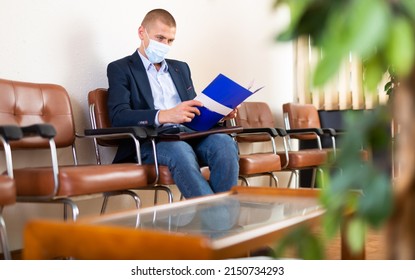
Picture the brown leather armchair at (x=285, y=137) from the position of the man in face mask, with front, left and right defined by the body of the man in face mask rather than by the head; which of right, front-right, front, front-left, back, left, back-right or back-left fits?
left

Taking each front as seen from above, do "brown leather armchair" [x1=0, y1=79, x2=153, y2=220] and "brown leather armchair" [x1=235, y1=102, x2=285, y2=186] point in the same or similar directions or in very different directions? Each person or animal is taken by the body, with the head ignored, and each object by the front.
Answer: same or similar directions

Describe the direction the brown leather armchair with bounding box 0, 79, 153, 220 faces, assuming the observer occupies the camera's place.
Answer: facing the viewer and to the right of the viewer

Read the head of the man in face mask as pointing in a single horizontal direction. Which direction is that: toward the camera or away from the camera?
toward the camera

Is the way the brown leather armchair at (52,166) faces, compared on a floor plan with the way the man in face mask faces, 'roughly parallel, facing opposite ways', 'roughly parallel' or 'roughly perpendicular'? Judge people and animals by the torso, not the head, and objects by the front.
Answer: roughly parallel

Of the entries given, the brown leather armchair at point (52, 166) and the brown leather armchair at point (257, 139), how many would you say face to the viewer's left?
0

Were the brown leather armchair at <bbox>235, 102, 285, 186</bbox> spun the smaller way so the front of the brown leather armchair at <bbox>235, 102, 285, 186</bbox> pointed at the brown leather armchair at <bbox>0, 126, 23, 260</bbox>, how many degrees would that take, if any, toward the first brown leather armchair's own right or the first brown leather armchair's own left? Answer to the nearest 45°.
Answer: approximately 90° to the first brown leather armchair's own right

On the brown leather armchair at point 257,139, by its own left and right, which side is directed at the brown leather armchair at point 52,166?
right

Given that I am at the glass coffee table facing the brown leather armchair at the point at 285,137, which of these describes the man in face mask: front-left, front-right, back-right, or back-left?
front-left

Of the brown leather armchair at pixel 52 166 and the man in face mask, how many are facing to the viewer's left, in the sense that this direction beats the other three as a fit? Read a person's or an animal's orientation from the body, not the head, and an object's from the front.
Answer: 0

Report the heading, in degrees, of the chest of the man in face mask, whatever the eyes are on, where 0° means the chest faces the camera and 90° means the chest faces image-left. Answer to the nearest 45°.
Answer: approximately 315°

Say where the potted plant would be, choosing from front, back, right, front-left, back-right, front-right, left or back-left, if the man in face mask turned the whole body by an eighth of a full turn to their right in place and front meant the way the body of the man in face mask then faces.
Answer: front

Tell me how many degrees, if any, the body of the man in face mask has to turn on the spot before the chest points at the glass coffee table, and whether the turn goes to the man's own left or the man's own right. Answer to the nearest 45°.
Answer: approximately 45° to the man's own right

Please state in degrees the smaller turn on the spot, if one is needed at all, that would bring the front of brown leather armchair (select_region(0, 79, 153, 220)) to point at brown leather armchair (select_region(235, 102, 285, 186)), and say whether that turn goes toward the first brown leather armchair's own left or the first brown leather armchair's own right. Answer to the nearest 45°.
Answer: approximately 90° to the first brown leather armchair's own left

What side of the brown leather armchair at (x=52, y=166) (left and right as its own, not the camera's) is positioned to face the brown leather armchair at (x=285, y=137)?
left

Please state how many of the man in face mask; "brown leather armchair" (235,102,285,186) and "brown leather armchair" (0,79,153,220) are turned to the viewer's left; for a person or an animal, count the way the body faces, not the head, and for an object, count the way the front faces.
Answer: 0
